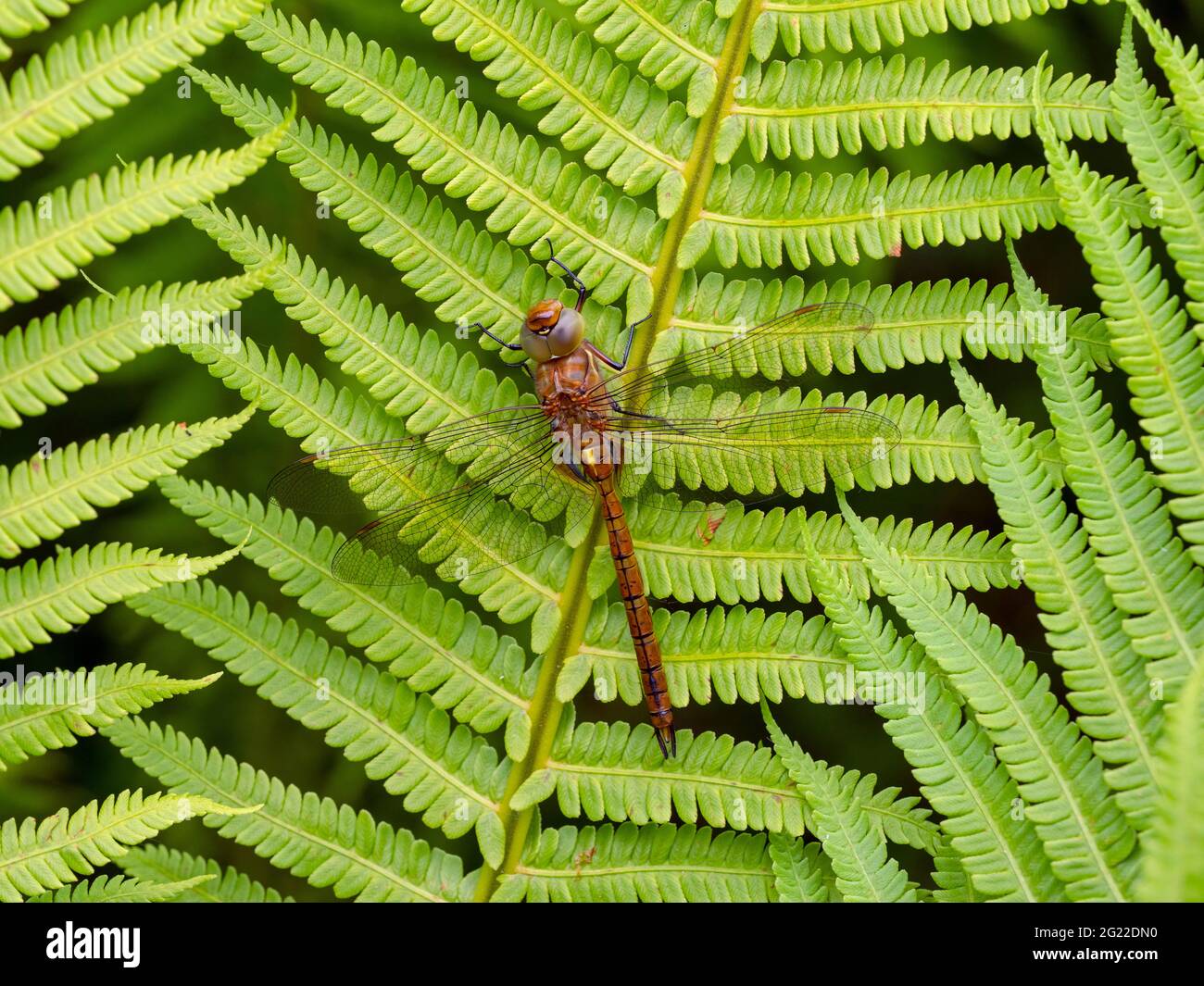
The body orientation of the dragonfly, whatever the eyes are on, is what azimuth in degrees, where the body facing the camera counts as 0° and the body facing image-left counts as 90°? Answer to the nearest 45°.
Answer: approximately 180°
